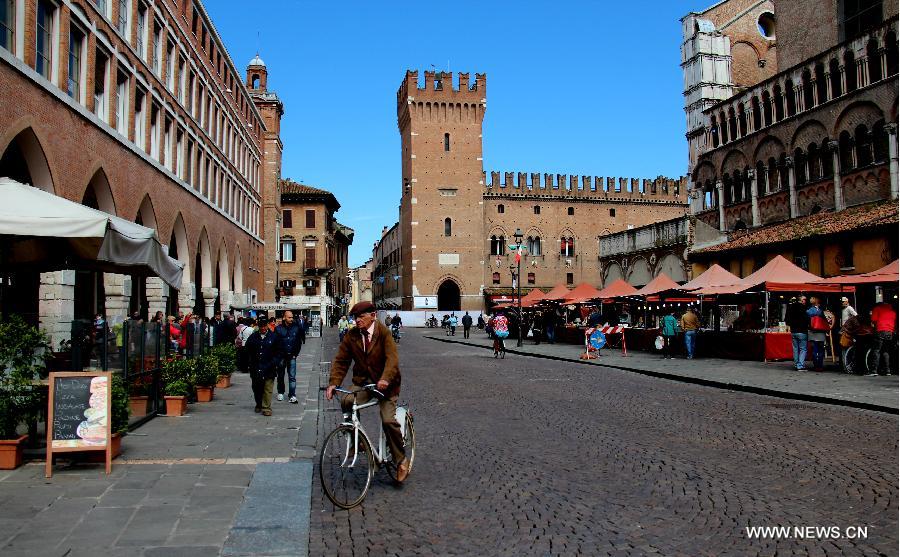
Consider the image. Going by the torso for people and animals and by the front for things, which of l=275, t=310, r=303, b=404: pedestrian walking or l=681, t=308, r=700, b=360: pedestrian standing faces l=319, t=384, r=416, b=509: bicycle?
l=275, t=310, r=303, b=404: pedestrian walking

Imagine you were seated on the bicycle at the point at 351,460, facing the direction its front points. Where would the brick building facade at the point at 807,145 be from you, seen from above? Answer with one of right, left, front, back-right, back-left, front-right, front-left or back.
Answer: back

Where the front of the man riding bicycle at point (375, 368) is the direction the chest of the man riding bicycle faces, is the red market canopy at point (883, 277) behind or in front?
behind

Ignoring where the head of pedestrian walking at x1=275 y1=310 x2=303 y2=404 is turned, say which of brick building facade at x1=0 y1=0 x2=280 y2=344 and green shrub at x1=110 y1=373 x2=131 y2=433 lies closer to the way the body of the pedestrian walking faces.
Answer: the green shrub

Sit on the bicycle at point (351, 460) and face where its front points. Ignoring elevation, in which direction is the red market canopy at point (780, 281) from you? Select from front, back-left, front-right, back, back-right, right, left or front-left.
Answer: back

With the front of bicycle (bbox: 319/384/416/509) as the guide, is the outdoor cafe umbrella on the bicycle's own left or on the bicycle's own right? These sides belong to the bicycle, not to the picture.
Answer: on the bicycle's own right

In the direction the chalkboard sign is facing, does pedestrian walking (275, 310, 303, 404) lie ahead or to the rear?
to the rear

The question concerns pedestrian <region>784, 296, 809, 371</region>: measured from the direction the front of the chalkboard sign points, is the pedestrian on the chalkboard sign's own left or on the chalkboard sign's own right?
on the chalkboard sign's own left

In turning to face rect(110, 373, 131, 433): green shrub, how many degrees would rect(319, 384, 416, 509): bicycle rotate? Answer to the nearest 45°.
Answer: approximately 90° to its right

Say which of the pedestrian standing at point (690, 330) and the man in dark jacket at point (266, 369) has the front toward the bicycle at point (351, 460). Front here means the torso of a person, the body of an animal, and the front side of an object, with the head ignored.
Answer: the man in dark jacket
